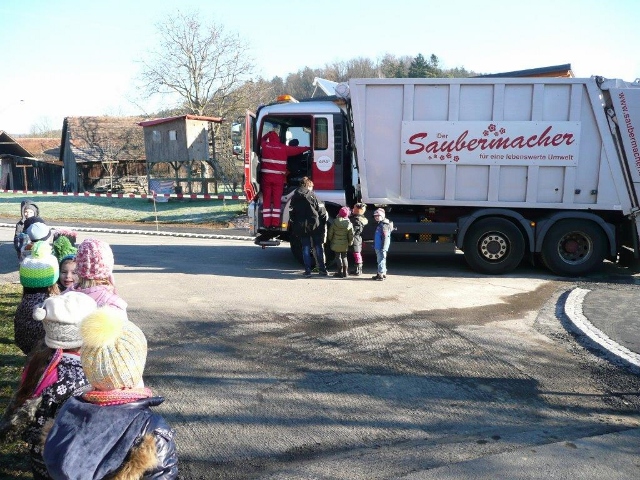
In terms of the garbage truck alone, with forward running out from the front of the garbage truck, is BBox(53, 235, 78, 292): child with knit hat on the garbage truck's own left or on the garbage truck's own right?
on the garbage truck's own left

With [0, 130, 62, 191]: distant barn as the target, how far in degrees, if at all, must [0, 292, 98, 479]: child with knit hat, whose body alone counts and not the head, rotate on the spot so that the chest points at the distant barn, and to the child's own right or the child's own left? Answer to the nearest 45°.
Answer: approximately 45° to the child's own left

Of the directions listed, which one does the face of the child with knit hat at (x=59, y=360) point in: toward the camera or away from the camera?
away from the camera

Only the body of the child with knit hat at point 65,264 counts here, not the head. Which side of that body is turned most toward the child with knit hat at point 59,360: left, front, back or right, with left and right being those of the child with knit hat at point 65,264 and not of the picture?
front

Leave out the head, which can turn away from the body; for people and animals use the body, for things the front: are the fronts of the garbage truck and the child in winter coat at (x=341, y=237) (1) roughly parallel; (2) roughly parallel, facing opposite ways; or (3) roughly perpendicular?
roughly perpendicular

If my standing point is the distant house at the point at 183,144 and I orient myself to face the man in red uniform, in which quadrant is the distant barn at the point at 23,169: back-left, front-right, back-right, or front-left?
back-right

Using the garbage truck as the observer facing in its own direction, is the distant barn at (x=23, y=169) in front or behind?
in front

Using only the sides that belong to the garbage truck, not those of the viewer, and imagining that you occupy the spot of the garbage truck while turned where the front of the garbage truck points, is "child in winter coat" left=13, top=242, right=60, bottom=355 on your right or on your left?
on your left

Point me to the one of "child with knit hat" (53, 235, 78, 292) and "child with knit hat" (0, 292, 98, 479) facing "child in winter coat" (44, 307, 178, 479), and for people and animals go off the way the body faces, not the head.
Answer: "child with knit hat" (53, 235, 78, 292)

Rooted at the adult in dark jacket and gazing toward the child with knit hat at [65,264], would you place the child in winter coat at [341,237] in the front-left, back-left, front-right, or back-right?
back-left

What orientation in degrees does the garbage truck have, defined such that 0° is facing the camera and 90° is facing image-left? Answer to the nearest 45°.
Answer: approximately 90°

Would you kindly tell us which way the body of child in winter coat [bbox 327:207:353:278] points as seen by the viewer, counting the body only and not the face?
away from the camera

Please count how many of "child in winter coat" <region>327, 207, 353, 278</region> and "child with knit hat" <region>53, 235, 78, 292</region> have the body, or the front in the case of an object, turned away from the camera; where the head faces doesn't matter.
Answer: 1

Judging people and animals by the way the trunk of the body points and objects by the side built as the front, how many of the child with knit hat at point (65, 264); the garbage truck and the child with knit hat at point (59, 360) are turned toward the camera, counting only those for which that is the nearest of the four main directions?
1
